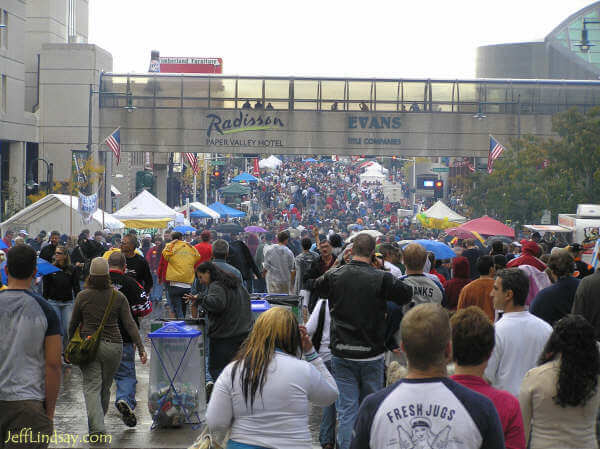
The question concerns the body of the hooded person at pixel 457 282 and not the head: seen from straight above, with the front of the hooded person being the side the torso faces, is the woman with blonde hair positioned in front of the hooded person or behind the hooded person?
behind

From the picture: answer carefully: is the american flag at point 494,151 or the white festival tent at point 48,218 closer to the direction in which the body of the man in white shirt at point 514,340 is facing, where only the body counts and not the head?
the white festival tent

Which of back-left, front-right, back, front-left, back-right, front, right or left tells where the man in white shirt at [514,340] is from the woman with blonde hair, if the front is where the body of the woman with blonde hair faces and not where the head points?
front-right

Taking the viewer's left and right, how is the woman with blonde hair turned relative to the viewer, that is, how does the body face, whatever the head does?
facing away from the viewer

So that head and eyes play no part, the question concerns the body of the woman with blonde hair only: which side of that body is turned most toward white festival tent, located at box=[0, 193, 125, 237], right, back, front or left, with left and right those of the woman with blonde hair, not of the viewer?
front

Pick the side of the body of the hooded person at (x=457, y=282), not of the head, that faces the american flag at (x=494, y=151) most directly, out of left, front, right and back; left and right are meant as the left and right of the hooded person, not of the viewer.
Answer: front

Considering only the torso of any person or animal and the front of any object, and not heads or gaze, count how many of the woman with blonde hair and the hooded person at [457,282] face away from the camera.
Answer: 2

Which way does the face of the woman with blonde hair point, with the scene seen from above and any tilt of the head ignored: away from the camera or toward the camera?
away from the camera

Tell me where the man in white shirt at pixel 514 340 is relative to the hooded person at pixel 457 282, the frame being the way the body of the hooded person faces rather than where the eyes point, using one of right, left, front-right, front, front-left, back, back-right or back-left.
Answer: back

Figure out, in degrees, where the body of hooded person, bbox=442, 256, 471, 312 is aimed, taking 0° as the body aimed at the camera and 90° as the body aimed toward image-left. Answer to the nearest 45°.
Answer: approximately 180°

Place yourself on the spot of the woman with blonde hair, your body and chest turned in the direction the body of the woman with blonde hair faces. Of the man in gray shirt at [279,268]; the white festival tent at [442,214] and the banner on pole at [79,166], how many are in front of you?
3

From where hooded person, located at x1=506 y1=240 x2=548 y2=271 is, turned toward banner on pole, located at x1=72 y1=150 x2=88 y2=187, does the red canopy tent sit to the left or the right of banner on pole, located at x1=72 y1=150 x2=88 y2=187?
right

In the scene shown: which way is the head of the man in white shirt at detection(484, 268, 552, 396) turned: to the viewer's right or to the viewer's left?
to the viewer's left
